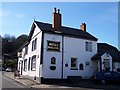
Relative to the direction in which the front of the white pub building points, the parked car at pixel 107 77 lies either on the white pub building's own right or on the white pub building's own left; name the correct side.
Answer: on the white pub building's own left
